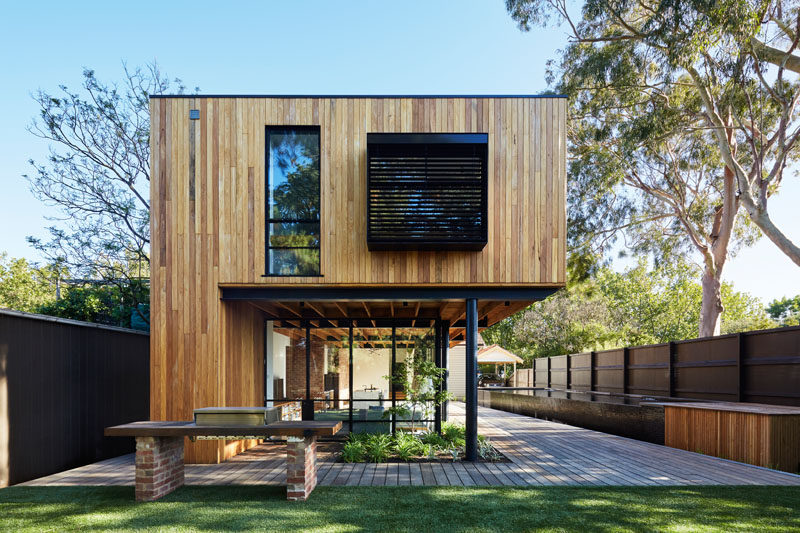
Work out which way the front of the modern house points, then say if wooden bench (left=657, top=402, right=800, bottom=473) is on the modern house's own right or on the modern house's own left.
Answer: on the modern house's own left

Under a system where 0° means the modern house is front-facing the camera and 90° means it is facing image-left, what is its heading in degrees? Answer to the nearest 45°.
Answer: approximately 0°

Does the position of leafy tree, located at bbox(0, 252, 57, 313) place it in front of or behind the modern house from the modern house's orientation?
behind
